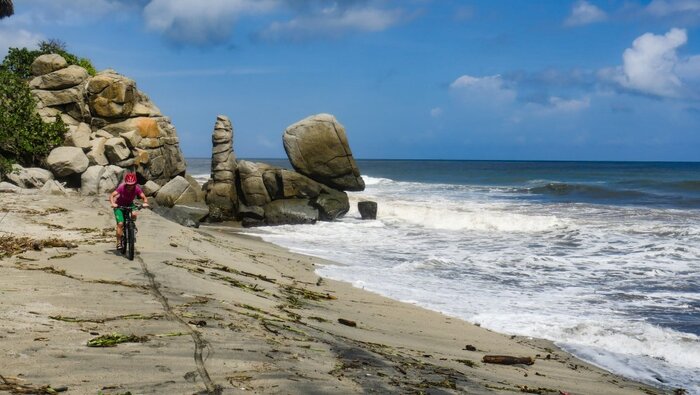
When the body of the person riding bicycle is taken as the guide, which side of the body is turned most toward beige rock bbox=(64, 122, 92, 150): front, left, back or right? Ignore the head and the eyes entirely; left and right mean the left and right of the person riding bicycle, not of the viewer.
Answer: back

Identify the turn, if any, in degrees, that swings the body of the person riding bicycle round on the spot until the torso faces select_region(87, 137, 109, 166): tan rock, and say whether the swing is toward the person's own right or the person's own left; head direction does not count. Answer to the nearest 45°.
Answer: approximately 180°

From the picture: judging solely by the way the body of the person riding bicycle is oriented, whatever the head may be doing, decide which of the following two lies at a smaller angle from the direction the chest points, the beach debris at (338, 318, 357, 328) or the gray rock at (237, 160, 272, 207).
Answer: the beach debris

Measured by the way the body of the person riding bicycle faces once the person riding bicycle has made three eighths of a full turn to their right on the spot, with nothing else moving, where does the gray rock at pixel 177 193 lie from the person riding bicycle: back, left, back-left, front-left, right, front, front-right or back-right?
front-right

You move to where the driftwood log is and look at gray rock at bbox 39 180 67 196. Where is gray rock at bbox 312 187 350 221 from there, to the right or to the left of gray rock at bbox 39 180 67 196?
right

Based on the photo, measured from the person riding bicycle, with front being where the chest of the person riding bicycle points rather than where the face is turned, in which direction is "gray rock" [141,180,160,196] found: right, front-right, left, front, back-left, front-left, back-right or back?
back

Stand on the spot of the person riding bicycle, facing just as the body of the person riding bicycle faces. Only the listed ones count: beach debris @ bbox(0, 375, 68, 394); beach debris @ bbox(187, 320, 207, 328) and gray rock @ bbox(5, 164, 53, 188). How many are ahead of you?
2

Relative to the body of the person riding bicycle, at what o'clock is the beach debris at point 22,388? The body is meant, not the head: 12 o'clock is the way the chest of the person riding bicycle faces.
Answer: The beach debris is roughly at 12 o'clock from the person riding bicycle.

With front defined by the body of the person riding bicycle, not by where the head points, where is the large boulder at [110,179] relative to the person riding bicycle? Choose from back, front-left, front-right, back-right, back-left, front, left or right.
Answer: back

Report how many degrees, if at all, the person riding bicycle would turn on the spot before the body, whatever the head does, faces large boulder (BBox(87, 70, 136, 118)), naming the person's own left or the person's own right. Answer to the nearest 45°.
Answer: approximately 180°

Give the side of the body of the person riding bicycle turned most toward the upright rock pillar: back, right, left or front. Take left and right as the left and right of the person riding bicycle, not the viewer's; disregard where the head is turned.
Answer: back

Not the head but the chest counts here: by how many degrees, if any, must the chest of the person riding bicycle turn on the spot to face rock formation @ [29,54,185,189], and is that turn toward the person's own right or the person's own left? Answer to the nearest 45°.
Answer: approximately 180°

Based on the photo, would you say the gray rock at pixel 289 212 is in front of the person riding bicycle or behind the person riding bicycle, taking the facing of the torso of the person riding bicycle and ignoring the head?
behind

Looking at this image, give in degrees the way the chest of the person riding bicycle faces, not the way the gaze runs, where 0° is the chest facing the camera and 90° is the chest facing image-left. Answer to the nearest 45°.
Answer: approximately 0°

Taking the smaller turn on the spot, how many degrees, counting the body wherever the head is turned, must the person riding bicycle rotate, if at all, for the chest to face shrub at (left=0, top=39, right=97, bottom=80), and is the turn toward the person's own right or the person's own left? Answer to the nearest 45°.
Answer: approximately 180°

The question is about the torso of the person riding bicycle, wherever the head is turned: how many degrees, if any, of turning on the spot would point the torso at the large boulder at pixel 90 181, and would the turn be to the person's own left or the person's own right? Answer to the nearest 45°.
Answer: approximately 180°
